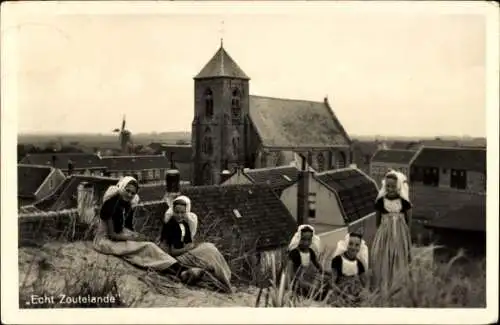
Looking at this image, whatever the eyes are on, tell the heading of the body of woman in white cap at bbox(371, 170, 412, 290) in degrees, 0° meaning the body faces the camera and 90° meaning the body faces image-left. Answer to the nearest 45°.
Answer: approximately 0°

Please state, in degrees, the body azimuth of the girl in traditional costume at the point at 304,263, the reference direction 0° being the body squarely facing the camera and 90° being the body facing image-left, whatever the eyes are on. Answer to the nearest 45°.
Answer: approximately 0°

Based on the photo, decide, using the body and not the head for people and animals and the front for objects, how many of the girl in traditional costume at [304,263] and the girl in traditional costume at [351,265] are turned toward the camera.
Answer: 2

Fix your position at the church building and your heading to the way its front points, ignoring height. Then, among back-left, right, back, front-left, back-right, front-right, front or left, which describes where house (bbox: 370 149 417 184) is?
back-left

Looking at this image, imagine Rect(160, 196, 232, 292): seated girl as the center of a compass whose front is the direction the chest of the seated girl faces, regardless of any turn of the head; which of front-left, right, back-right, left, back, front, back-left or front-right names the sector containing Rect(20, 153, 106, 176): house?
back-right

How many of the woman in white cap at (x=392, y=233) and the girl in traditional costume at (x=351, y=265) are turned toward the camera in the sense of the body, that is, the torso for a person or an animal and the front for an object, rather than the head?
2
